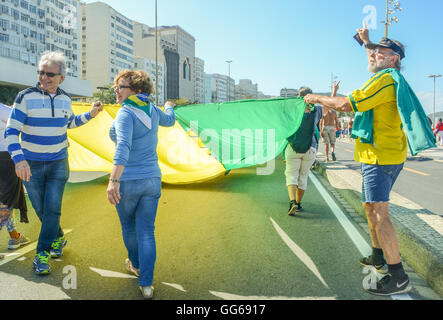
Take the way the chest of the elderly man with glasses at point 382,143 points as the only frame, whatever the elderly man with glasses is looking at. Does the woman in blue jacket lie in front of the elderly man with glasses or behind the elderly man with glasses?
in front

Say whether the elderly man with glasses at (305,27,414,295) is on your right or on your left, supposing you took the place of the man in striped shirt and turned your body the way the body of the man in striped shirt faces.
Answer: on your left

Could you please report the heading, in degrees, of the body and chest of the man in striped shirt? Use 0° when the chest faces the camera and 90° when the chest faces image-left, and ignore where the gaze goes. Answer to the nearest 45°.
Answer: approximately 0°

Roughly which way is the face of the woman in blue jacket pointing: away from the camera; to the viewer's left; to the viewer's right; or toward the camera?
to the viewer's left

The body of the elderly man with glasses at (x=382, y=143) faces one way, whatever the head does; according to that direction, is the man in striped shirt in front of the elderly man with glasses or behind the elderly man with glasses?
in front

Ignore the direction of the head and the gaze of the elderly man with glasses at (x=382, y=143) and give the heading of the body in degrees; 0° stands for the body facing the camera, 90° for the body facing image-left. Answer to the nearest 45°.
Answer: approximately 90°

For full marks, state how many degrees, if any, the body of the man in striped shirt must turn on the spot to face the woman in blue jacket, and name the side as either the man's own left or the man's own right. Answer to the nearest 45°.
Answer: approximately 45° to the man's own left
